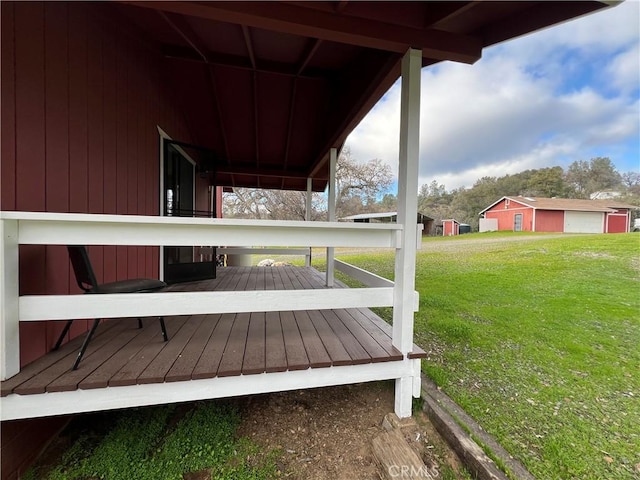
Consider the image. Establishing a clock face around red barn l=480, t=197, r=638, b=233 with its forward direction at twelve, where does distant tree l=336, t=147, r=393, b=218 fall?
The distant tree is roughly at 3 o'clock from the red barn.

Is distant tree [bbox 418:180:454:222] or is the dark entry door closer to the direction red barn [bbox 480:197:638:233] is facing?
the dark entry door

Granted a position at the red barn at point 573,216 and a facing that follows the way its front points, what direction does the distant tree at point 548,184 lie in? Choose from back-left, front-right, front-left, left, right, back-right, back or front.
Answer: back-left

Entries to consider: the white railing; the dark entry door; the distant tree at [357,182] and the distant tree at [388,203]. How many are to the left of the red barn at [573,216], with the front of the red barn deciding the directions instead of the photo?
0

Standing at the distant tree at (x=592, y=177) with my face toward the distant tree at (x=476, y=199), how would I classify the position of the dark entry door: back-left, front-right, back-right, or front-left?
front-left

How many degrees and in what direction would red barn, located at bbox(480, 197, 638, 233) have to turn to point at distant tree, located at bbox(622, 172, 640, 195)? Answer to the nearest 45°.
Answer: approximately 135° to its left

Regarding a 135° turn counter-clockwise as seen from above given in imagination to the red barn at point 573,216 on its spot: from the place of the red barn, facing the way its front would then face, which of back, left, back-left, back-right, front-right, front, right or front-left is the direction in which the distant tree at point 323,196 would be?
back-left

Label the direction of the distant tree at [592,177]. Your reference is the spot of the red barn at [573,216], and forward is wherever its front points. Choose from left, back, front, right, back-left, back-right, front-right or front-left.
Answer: back-left

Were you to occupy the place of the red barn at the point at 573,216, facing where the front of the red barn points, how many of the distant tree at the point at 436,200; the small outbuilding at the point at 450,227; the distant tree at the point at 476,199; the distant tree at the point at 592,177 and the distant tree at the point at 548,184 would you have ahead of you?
0

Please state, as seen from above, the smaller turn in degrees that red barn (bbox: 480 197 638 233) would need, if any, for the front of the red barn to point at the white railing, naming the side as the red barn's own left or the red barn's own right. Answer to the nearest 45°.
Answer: approximately 45° to the red barn's own right

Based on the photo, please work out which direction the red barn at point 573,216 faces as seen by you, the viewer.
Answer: facing the viewer and to the right of the viewer

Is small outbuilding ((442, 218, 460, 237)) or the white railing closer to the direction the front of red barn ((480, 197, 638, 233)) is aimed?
the white railing

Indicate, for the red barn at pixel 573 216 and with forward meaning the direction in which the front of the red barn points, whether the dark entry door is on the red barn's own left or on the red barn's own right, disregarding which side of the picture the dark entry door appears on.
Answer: on the red barn's own right

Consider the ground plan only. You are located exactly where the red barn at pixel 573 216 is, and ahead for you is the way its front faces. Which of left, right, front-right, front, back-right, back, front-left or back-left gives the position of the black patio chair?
front-right

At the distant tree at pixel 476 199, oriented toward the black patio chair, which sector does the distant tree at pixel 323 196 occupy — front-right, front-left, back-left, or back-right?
front-right
